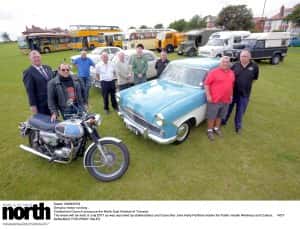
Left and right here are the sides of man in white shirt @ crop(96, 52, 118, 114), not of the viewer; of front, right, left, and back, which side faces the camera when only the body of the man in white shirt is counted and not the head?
front

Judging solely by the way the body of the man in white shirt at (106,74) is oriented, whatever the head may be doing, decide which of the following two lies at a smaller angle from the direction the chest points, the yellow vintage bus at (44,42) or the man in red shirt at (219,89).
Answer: the man in red shirt

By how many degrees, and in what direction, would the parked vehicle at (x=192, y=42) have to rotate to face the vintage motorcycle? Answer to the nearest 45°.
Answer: approximately 45° to its left

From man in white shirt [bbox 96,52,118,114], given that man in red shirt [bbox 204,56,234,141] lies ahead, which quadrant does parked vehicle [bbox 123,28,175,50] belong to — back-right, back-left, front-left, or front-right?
back-left

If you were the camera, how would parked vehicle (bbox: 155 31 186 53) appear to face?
facing the viewer and to the left of the viewer

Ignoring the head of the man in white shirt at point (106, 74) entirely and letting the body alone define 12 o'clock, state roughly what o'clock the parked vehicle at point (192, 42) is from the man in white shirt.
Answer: The parked vehicle is roughly at 7 o'clock from the man in white shirt.

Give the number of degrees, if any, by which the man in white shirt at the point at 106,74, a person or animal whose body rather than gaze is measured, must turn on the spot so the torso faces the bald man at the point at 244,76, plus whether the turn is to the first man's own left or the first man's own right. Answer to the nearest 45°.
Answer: approximately 45° to the first man's own left

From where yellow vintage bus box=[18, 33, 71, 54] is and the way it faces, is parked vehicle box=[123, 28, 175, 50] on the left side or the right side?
on its left

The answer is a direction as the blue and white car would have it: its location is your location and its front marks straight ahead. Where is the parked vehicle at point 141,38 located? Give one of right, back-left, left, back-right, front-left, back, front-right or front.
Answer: back-right
